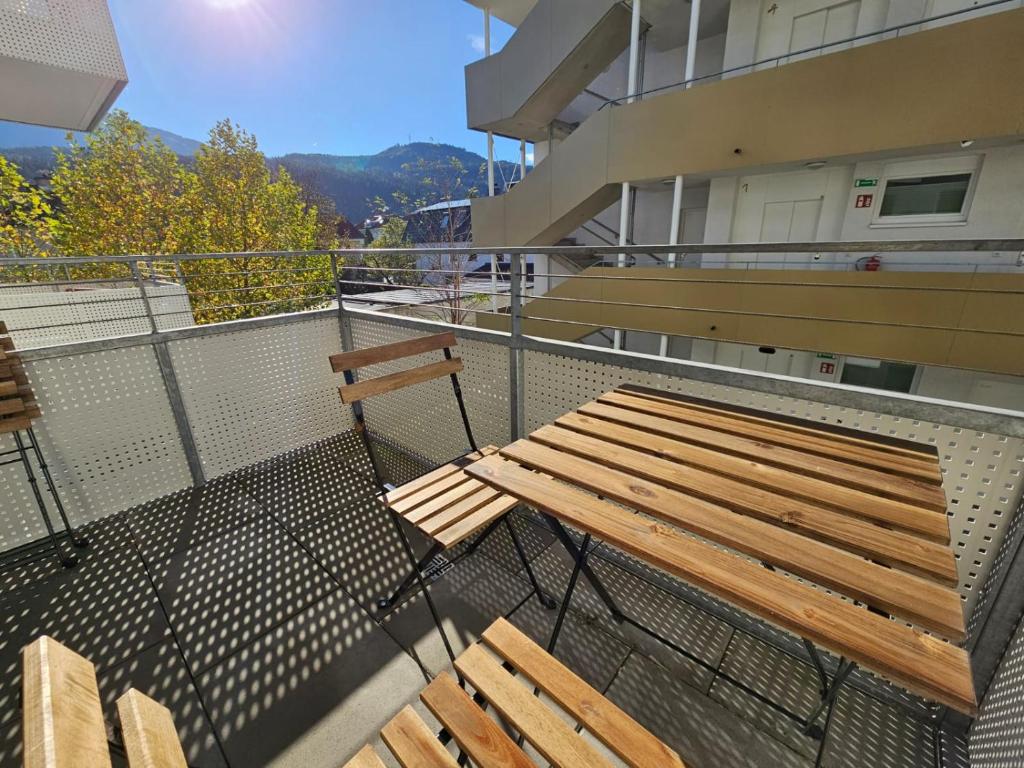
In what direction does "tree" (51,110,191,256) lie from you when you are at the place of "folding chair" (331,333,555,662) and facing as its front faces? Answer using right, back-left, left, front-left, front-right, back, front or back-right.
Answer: back

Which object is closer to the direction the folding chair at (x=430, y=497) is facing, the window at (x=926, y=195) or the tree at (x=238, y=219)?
the window

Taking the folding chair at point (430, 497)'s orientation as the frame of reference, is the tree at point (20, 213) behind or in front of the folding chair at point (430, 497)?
behind

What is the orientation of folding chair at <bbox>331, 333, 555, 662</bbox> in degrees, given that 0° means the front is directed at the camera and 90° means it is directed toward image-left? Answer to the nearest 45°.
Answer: approximately 315°

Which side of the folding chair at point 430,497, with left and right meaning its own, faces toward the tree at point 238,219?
back

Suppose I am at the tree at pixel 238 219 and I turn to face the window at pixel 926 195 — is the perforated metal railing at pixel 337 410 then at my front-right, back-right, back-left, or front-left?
front-right

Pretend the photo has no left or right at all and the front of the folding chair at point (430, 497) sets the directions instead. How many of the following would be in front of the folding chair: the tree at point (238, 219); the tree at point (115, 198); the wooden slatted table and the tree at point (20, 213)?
1

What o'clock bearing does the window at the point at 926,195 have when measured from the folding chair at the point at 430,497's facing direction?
The window is roughly at 10 o'clock from the folding chair.

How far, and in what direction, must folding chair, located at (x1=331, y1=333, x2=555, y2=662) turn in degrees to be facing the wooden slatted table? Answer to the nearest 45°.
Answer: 0° — it already faces it

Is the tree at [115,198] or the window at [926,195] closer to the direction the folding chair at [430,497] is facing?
the window

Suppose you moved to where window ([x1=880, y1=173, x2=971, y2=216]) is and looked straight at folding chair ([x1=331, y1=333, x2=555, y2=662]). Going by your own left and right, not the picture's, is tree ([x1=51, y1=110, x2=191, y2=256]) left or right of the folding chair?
right
